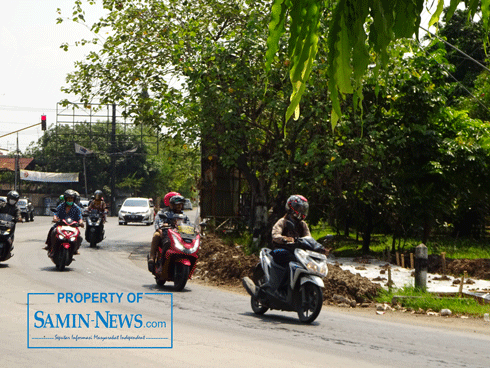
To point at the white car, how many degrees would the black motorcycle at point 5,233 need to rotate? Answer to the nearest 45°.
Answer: approximately 180°

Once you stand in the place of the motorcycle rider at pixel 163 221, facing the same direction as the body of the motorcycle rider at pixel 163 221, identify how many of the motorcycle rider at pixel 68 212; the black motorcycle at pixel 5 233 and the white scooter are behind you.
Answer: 2

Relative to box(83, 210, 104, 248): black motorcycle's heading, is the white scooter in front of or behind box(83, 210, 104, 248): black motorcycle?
in front

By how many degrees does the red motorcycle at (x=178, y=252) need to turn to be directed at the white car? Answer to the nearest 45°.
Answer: approximately 135° to its left

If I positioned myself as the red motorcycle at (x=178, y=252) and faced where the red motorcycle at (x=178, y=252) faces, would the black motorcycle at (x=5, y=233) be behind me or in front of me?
behind

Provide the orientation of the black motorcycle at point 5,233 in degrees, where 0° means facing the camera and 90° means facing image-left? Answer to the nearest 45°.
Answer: approximately 0°

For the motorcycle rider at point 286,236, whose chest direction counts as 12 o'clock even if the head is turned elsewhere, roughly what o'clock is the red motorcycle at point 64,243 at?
The red motorcycle is roughly at 6 o'clock from the motorcycle rider.

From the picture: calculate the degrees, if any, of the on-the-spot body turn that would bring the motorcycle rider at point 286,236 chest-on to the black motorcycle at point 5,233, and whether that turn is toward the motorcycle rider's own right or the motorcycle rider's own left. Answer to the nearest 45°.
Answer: approximately 180°

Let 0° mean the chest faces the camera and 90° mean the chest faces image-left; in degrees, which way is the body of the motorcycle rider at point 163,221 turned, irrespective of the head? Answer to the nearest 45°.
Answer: approximately 315°

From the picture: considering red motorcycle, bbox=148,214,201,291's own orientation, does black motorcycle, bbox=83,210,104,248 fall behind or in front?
behind

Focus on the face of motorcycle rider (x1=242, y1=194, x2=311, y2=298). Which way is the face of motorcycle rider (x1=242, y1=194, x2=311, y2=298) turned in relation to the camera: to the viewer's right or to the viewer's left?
to the viewer's right

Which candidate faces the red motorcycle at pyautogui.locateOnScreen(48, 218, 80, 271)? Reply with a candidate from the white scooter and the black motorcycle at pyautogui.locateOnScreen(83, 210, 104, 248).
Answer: the black motorcycle

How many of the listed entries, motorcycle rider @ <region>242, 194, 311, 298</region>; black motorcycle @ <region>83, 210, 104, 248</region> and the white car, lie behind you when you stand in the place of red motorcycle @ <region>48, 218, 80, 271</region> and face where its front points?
2

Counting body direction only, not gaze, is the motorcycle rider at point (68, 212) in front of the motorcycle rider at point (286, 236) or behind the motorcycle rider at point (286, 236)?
behind
